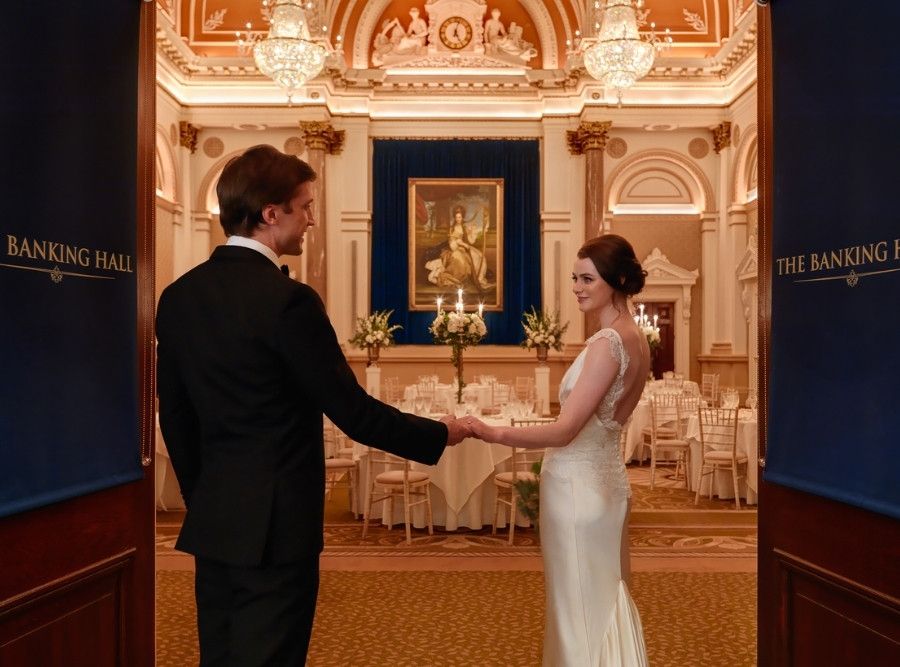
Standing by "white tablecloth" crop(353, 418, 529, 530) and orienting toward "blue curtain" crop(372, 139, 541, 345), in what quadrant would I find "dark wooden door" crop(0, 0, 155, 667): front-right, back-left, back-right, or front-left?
back-left

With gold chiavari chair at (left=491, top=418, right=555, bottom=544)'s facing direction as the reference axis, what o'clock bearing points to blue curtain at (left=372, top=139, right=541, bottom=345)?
The blue curtain is roughly at 1 o'clock from the gold chiavari chair.

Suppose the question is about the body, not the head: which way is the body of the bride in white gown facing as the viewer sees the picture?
to the viewer's left

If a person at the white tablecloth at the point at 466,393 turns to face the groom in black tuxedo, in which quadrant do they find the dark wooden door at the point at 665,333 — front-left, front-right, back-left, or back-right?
back-left

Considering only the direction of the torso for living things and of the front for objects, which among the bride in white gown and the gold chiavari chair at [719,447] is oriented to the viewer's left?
the bride in white gown

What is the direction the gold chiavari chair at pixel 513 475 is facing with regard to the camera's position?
facing away from the viewer and to the left of the viewer
